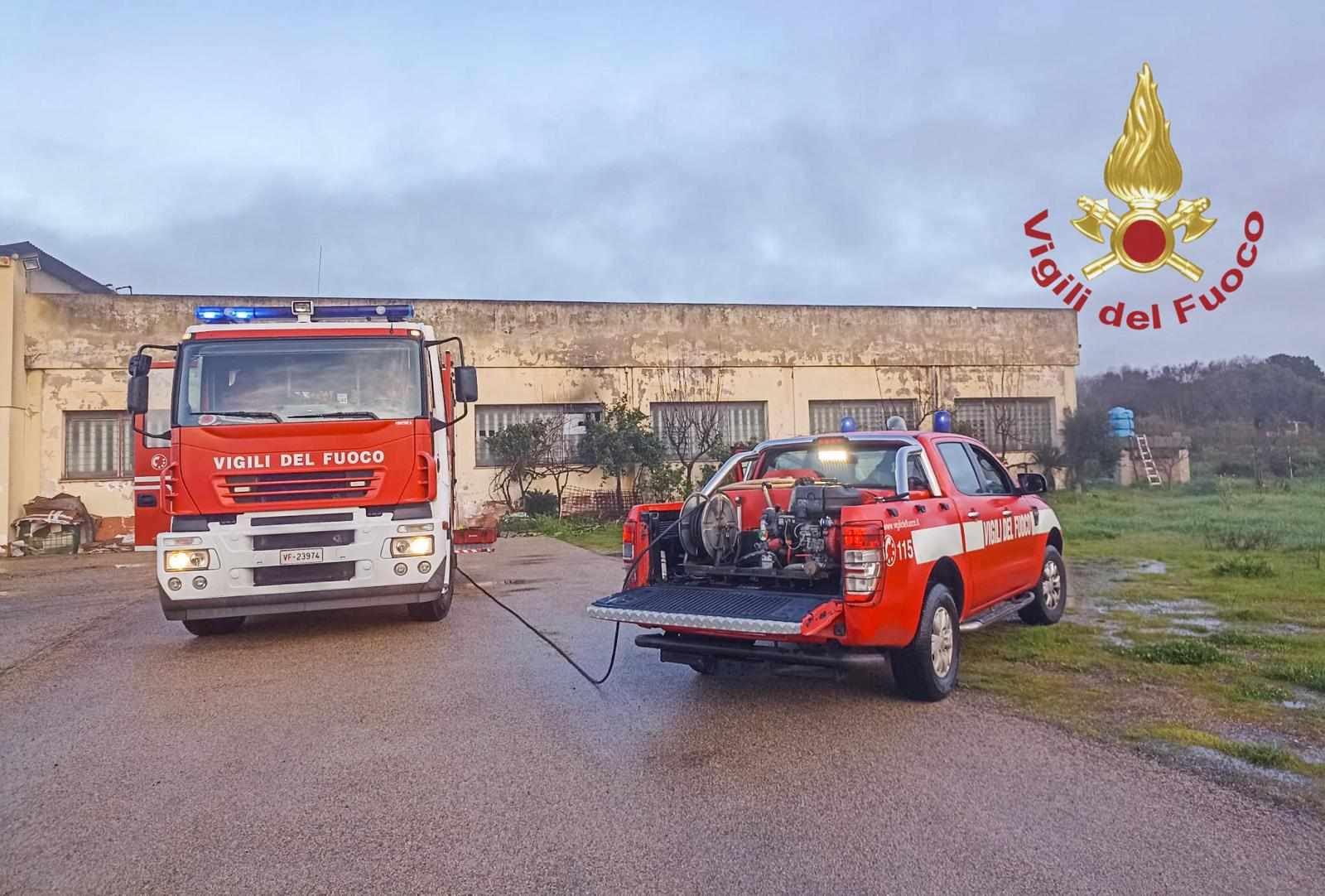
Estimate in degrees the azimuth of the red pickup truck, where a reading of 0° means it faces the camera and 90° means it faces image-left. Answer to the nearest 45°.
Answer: approximately 225°

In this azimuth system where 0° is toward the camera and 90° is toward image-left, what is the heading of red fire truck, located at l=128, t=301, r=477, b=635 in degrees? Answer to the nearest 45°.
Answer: approximately 0°

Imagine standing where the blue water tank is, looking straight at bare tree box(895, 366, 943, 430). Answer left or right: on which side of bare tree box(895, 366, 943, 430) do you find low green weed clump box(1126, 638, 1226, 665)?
left

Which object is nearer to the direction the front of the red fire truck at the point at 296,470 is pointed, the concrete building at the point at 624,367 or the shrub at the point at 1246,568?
the shrub

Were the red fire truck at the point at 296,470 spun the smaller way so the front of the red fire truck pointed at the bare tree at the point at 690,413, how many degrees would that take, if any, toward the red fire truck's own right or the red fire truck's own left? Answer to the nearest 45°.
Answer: approximately 135° to the red fire truck's own left

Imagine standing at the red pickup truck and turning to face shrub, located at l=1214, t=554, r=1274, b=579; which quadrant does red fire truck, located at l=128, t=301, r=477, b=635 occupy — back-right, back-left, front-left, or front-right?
back-left

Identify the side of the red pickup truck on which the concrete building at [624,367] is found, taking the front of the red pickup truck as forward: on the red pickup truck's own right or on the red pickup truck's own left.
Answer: on the red pickup truck's own left

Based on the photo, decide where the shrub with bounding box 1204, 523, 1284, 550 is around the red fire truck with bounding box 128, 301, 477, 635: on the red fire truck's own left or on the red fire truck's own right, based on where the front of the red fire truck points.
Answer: on the red fire truck's own left

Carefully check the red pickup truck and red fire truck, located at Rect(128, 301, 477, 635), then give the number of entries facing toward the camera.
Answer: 1
